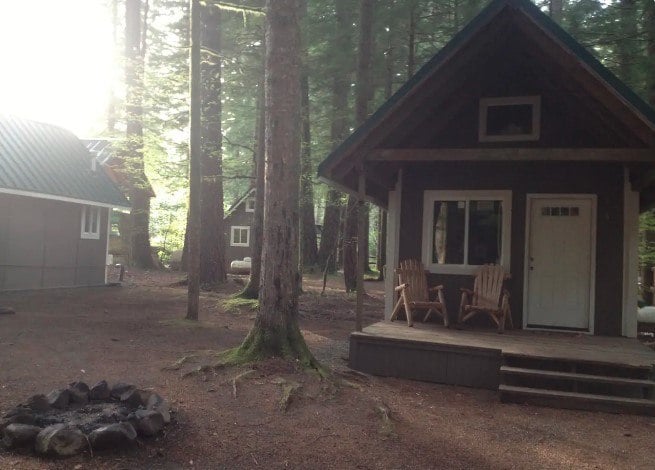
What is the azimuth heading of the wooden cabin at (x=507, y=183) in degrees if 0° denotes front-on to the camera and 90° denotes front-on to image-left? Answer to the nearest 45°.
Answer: approximately 0°

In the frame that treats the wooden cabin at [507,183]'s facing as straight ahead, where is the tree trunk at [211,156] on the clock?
The tree trunk is roughly at 4 o'clock from the wooden cabin.

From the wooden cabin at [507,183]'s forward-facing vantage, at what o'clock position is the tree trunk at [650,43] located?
The tree trunk is roughly at 7 o'clock from the wooden cabin.

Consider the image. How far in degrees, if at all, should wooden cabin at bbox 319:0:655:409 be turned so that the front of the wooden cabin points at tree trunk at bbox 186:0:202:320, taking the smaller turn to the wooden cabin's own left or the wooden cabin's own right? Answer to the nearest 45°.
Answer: approximately 90° to the wooden cabin's own right

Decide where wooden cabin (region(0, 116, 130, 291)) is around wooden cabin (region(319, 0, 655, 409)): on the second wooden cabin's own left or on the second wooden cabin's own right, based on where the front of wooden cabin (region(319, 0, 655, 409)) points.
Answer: on the second wooden cabin's own right

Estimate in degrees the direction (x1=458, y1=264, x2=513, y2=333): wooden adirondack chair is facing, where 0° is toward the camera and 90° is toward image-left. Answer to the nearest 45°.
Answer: approximately 45°

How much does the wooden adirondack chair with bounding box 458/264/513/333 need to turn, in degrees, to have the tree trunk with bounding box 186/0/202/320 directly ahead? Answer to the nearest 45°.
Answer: approximately 45° to its right

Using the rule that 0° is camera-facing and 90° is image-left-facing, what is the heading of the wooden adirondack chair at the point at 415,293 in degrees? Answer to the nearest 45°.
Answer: approximately 315°

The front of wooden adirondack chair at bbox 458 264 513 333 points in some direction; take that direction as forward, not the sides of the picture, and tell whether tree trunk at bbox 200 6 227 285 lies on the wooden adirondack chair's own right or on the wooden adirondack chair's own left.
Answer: on the wooden adirondack chair's own right
